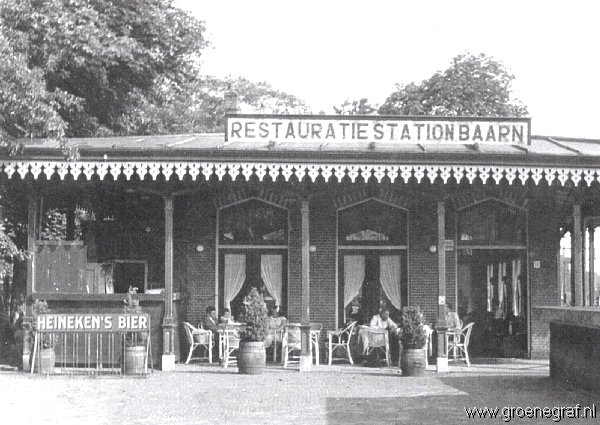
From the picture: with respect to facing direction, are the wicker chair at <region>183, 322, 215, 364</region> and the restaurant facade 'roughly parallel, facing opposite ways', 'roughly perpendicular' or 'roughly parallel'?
roughly perpendicular

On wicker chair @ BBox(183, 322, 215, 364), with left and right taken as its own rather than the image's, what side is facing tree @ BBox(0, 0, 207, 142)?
left

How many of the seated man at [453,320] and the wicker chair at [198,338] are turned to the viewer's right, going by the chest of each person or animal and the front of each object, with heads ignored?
1

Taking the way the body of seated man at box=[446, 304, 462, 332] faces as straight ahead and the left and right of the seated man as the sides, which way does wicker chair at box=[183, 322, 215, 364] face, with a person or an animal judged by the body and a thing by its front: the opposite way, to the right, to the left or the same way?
the opposite way

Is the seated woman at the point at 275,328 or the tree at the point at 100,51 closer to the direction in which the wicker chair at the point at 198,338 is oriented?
the seated woman

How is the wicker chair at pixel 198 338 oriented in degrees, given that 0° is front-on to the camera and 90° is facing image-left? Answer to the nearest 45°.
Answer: approximately 270°

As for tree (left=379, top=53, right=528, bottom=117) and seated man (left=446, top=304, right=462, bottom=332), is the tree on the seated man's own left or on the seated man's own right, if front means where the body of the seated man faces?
on the seated man's own right

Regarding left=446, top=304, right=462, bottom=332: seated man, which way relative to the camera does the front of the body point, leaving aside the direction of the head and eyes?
to the viewer's left
